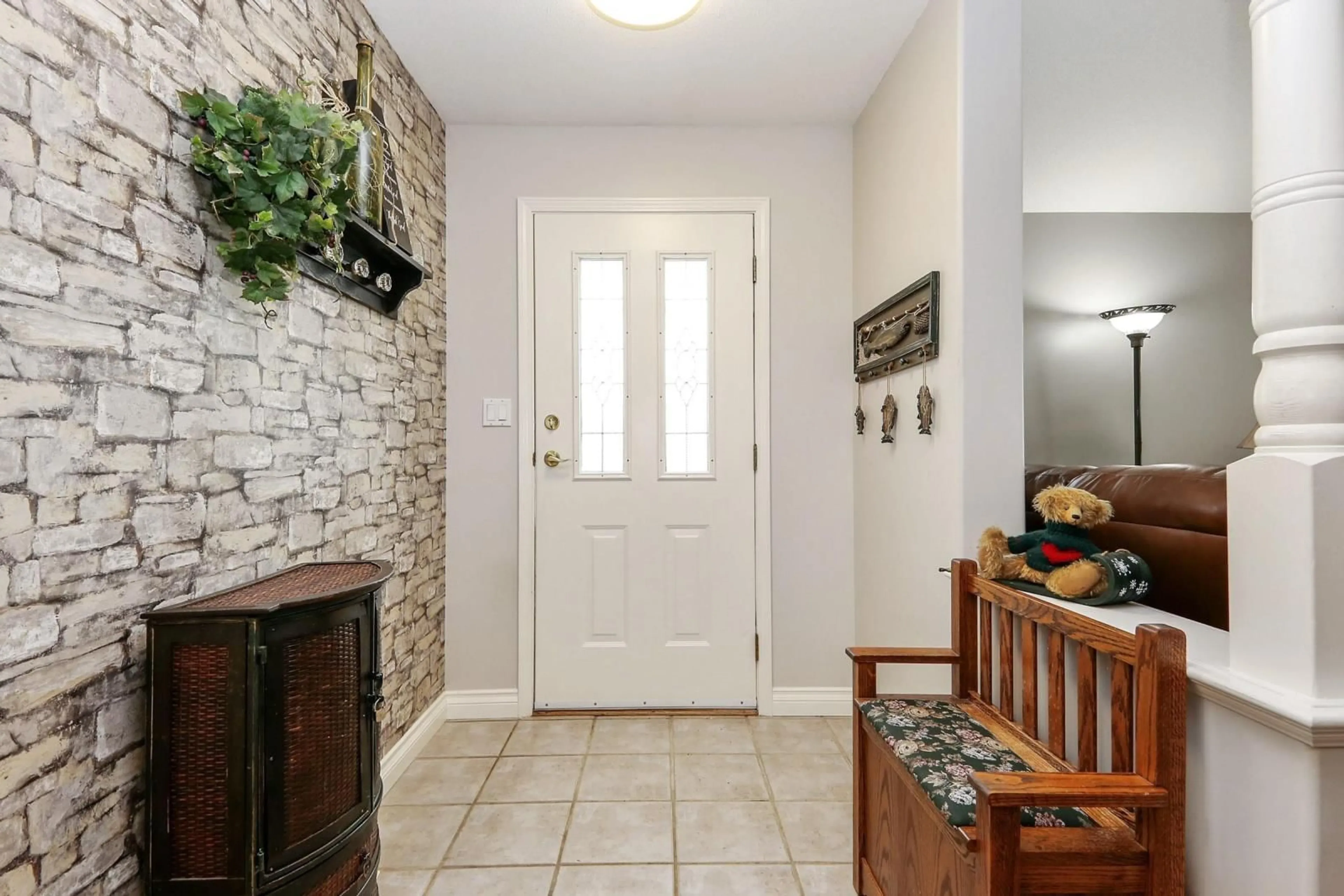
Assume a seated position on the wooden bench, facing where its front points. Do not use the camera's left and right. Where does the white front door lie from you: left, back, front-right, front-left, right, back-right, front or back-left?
right

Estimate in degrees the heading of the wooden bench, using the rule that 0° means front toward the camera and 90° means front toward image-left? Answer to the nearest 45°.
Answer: approximately 45°

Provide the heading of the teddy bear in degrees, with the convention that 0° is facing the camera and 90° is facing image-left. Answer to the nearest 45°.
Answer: approximately 45°

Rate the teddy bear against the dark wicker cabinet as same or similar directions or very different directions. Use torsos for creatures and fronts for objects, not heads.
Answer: very different directions

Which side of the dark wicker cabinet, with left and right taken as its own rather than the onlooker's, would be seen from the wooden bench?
front

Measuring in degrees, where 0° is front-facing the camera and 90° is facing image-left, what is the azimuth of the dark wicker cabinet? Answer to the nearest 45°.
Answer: approximately 315°

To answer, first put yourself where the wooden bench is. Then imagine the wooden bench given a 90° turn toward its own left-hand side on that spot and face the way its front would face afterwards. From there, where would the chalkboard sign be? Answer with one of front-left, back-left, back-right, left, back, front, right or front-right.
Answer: back-right

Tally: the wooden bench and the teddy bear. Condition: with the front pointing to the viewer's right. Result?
0
